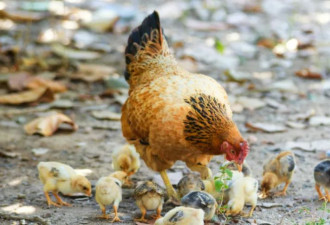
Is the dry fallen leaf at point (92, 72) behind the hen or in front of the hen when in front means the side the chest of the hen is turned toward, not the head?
behind

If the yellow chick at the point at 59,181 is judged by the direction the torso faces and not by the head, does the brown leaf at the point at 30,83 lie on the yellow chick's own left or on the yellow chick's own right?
on the yellow chick's own left

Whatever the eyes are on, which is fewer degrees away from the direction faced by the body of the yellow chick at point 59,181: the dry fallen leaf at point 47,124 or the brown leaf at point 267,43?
the brown leaf

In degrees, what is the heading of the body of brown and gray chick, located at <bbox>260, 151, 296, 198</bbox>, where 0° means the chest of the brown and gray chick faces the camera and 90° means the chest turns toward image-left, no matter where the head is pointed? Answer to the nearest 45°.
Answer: approximately 45°

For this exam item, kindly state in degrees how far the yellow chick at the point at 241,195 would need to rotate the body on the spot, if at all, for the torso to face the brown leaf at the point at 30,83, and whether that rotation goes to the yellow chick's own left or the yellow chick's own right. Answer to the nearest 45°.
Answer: approximately 90° to the yellow chick's own right

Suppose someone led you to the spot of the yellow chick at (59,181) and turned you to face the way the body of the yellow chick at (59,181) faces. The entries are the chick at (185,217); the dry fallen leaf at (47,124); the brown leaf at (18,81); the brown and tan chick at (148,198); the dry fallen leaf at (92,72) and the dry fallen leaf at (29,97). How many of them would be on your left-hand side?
4

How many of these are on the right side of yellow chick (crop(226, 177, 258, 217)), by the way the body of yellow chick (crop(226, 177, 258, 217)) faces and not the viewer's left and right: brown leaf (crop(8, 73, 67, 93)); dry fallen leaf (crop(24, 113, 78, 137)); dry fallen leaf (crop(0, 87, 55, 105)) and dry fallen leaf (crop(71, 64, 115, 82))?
4

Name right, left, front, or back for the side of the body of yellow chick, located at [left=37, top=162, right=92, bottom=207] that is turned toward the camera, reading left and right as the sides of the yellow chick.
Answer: right
